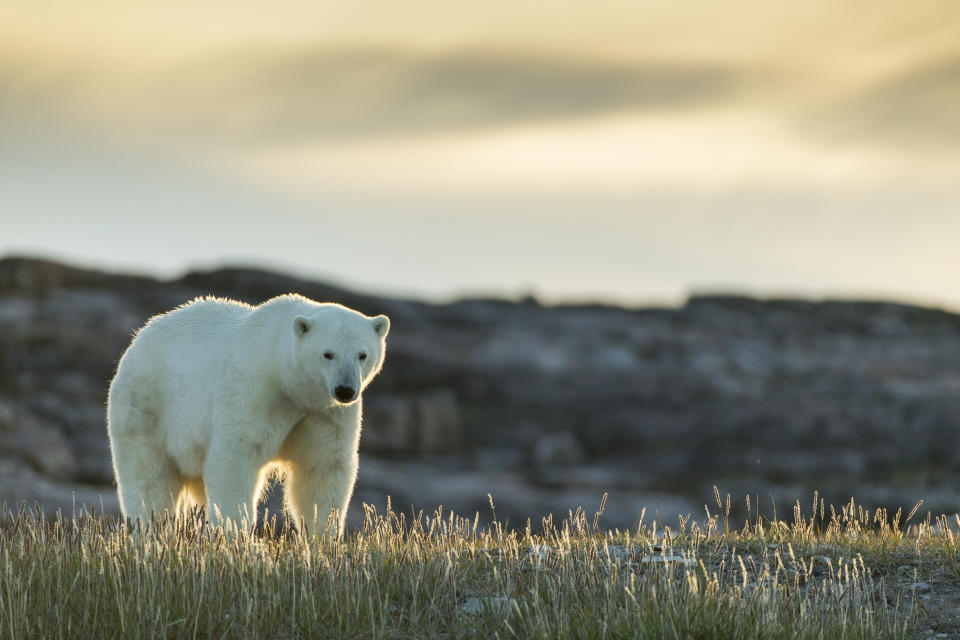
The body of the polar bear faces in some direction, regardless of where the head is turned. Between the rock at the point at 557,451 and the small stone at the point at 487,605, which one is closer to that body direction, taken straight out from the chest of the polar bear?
the small stone

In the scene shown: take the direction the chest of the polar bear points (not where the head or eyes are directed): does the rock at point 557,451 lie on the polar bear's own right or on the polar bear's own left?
on the polar bear's own left

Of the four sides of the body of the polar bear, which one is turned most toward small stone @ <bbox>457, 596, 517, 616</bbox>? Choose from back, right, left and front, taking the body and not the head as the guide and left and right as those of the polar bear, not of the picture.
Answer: front

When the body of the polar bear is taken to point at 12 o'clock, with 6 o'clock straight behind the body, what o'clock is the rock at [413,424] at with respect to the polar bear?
The rock is roughly at 8 o'clock from the polar bear.

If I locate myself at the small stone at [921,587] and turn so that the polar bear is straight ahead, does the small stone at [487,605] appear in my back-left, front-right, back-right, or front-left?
front-left

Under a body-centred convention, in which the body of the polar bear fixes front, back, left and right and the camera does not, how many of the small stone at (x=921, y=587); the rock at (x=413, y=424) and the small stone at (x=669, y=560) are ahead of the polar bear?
2

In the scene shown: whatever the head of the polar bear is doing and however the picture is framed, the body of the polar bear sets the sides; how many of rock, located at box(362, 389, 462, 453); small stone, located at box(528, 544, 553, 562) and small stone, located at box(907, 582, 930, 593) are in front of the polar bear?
2

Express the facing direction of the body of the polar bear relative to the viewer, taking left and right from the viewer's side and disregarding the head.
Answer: facing the viewer and to the right of the viewer

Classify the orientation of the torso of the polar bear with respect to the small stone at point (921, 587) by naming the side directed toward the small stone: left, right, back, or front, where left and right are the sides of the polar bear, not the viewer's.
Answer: front

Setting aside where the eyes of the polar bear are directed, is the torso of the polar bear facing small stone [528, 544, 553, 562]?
yes

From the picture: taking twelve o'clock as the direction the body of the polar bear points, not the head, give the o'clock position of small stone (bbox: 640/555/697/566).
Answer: The small stone is roughly at 12 o'clock from the polar bear.
